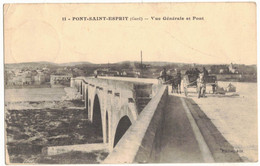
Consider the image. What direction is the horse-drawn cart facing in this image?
to the viewer's left
